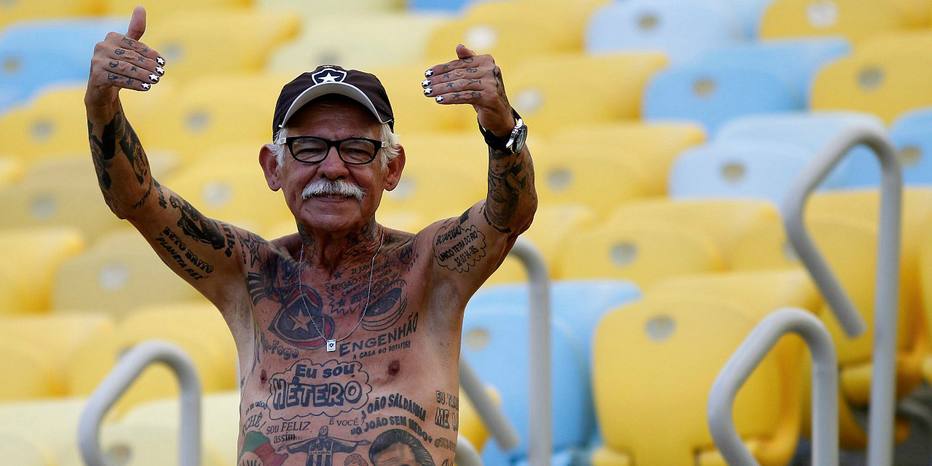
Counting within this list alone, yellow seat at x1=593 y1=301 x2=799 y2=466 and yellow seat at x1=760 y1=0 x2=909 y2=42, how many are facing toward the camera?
2

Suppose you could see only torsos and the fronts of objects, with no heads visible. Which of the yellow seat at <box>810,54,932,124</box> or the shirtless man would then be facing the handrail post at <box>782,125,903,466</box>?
the yellow seat

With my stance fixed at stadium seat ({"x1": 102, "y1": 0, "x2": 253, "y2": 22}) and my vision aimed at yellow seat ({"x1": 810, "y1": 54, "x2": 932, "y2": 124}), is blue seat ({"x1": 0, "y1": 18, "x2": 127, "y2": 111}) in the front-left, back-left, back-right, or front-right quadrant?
back-right

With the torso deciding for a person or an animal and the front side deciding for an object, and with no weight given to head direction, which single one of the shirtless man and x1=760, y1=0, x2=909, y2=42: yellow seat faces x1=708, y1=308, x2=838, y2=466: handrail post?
the yellow seat

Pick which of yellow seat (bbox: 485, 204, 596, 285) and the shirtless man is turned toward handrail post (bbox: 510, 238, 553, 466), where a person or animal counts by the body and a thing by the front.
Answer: the yellow seat

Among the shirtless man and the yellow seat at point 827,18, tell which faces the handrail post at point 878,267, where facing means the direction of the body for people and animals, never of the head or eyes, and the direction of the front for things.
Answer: the yellow seat

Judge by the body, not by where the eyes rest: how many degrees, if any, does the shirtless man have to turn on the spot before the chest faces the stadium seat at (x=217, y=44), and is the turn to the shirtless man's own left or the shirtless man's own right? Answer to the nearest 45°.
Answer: approximately 180°

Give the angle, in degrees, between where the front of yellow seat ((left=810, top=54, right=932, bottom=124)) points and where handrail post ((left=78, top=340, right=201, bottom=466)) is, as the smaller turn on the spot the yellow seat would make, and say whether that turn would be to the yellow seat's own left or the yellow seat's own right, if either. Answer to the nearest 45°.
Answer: approximately 45° to the yellow seat's own right

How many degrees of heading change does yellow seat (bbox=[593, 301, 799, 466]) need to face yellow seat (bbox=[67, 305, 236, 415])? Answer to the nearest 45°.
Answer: approximately 90° to its right

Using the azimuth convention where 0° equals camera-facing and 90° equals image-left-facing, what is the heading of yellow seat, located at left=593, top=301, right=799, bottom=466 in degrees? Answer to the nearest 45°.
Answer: approximately 0°
